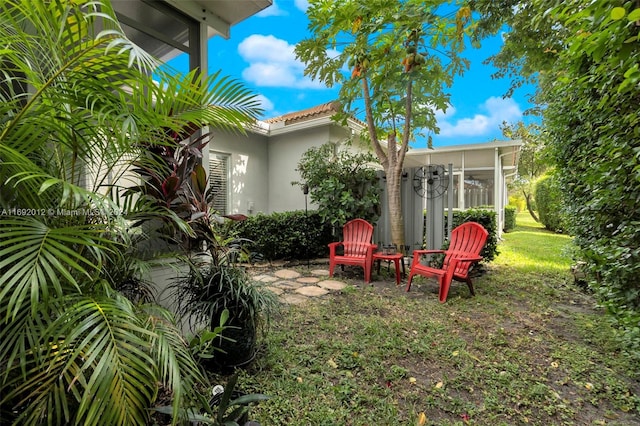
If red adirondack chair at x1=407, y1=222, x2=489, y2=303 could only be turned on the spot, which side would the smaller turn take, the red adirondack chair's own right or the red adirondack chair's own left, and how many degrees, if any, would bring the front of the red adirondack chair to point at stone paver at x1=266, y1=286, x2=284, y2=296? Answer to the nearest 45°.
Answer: approximately 45° to the red adirondack chair's own right

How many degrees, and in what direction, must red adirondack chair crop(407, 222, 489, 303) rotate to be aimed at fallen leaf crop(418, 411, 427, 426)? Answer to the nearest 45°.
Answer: approximately 45° to its left

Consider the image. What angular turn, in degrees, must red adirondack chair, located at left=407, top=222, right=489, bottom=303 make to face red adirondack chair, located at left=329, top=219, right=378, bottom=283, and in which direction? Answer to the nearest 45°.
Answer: approximately 45° to its right

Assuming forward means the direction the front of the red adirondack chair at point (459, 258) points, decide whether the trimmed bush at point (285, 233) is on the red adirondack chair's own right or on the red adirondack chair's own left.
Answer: on the red adirondack chair's own right

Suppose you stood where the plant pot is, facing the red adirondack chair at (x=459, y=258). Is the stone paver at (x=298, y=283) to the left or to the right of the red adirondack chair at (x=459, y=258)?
left

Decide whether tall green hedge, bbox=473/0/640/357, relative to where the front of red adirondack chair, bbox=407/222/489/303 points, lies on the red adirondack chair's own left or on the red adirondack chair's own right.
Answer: on the red adirondack chair's own left

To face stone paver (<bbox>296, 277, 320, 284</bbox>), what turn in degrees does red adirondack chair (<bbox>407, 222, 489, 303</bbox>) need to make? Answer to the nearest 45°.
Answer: approximately 45° to its right

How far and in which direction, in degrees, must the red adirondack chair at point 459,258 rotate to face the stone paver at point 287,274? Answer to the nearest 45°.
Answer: approximately 45° to its right

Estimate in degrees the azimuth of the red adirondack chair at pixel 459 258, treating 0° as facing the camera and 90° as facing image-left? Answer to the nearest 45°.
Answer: approximately 45°
